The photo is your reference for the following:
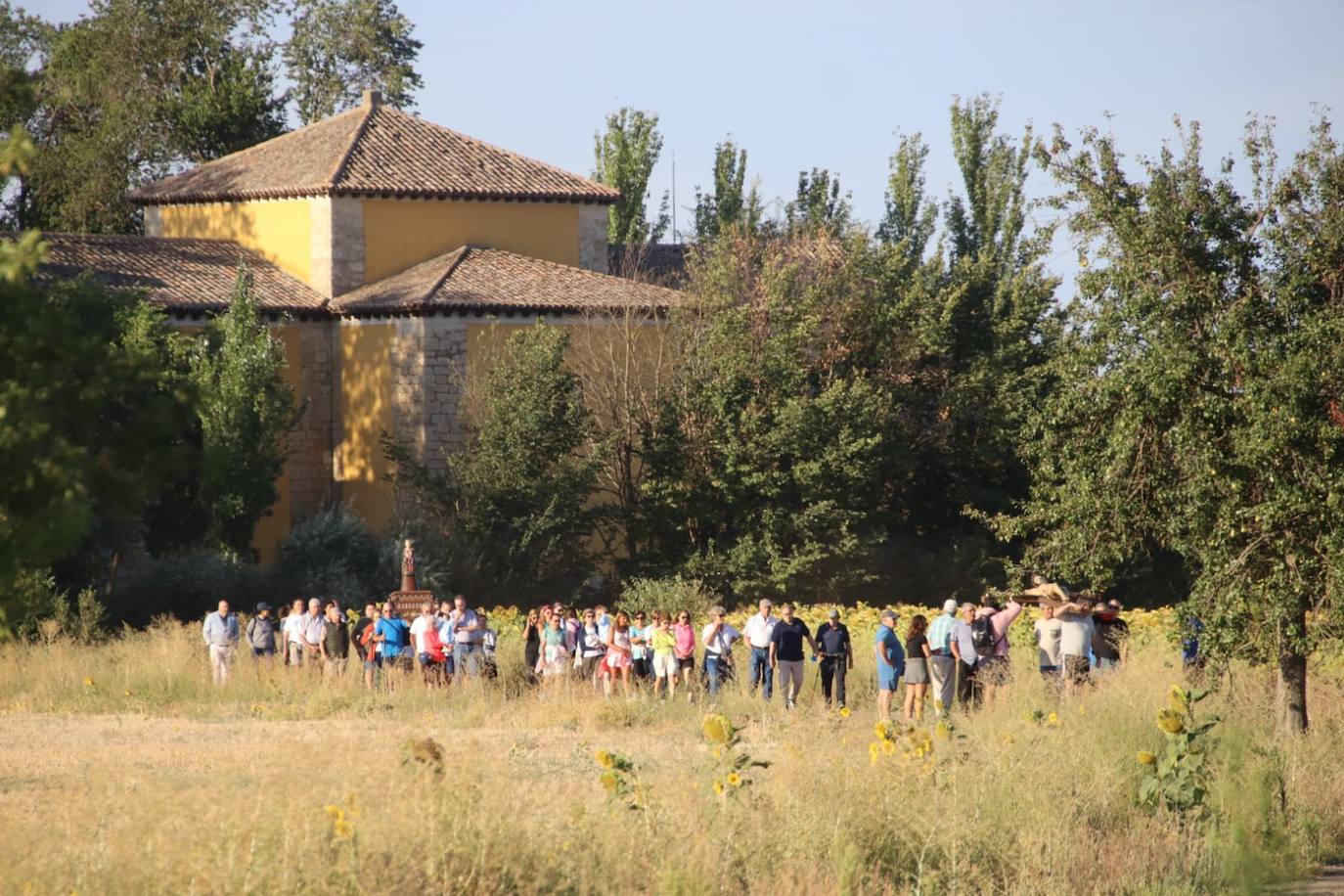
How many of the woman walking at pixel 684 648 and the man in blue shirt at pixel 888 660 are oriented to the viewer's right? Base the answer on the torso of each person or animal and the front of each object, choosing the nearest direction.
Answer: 1

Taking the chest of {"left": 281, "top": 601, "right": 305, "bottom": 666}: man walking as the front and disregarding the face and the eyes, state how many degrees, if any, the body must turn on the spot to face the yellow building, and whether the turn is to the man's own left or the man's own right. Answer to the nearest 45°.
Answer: approximately 135° to the man's own left

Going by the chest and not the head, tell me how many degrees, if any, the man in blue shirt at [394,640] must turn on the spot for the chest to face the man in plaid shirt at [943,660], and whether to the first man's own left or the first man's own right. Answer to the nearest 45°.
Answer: approximately 45° to the first man's own left

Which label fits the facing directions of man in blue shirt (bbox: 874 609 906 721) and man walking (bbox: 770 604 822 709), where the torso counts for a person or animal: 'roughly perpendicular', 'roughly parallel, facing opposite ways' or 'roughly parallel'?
roughly perpendicular

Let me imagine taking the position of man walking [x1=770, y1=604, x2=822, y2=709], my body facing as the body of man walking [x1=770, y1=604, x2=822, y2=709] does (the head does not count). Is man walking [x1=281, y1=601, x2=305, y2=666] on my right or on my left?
on my right

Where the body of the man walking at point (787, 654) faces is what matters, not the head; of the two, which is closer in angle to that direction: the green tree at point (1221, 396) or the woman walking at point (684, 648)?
the green tree

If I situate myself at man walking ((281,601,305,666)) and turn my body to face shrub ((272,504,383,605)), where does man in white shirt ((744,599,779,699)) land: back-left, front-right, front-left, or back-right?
back-right
